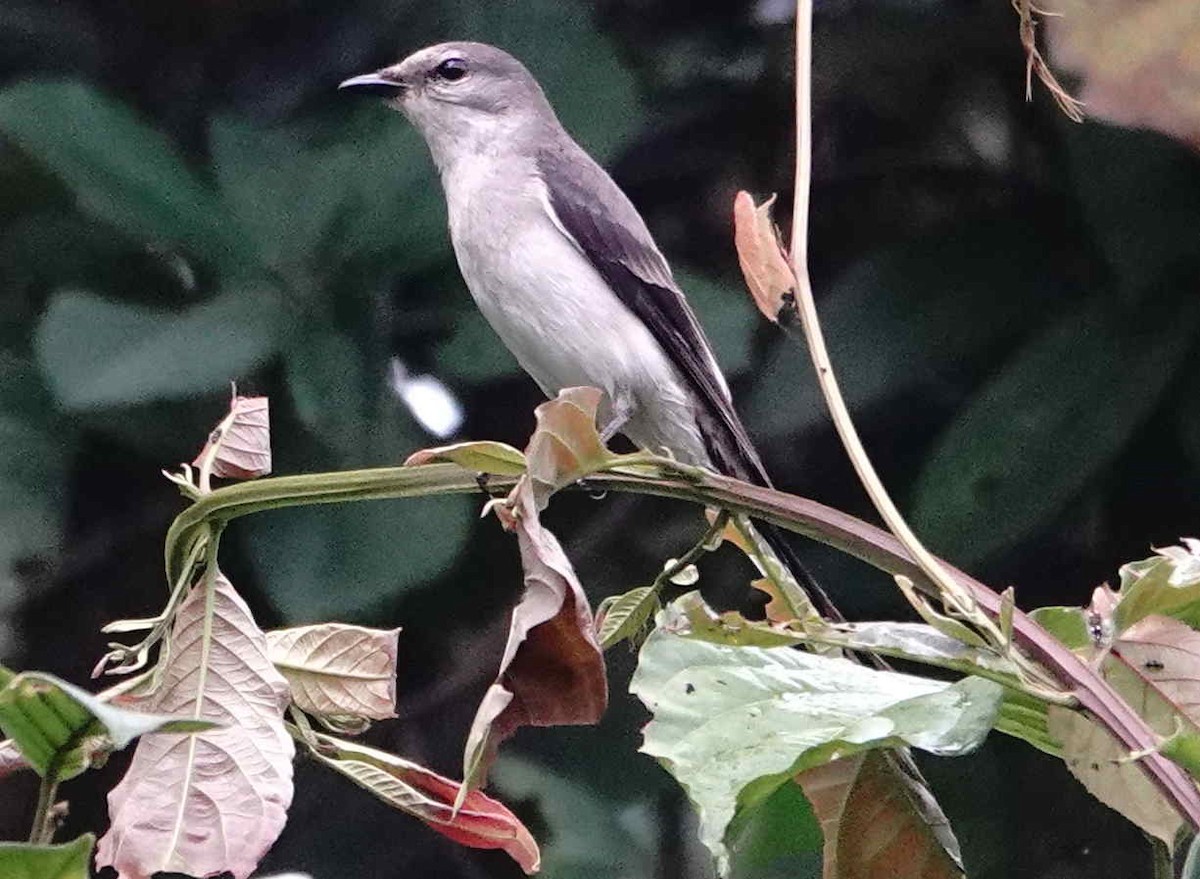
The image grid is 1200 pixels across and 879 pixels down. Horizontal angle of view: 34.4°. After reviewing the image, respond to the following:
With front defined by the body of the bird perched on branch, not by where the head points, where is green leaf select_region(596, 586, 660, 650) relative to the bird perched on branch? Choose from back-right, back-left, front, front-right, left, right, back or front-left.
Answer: left

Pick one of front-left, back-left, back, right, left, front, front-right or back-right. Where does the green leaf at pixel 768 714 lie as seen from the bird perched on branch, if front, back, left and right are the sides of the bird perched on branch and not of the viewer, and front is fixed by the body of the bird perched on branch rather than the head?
left

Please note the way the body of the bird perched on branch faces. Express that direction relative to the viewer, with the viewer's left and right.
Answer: facing to the left of the viewer

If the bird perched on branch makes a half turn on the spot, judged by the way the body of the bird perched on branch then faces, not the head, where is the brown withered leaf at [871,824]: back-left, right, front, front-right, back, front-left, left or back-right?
right

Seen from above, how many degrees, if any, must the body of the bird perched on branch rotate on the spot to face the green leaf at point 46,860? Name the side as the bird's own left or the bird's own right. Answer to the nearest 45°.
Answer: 0° — it already faces it
